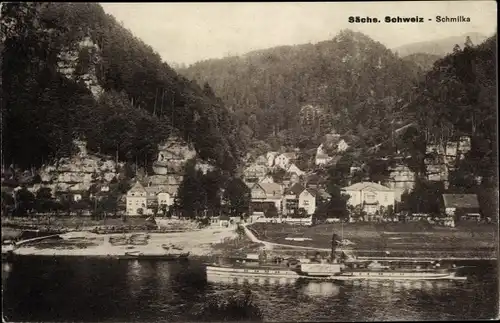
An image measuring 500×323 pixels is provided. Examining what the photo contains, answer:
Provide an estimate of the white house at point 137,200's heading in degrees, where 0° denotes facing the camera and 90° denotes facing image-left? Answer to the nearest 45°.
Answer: approximately 0°

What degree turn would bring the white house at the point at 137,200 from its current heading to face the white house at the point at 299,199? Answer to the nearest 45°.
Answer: approximately 90° to its left

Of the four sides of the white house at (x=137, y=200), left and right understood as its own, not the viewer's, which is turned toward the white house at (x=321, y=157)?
left

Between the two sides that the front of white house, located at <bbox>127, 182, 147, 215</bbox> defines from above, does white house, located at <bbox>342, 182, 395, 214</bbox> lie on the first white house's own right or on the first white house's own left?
on the first white house's own left

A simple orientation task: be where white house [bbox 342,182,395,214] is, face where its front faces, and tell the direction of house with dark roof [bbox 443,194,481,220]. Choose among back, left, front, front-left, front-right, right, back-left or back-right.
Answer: left

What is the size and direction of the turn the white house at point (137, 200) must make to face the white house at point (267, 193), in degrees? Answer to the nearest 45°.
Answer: approximately 90° to its left

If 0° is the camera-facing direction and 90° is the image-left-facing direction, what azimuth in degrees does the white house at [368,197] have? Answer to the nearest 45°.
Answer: approximately 0°

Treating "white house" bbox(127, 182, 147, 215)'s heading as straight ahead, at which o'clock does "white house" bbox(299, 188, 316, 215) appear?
"white house" bbox(299, 188, 316, 215) is roughly at 9 o'clock from "white house" bbox(127, 182, 147, 215).

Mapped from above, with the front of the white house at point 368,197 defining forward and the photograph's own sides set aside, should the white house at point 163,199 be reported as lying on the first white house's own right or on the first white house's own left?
on the first white house's own right

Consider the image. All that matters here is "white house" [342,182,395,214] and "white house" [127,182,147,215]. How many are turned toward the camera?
2

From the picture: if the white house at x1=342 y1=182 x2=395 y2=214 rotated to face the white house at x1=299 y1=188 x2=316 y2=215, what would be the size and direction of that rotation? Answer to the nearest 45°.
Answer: approximately 90° to its right
